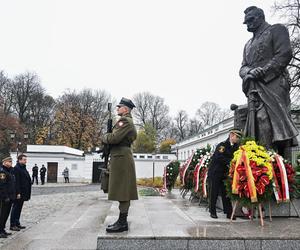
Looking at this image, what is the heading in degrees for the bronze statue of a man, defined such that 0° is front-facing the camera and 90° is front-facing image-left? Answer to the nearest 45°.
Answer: approximately 45°

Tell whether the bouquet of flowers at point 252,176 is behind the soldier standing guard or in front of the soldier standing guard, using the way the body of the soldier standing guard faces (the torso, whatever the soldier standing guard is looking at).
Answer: behind

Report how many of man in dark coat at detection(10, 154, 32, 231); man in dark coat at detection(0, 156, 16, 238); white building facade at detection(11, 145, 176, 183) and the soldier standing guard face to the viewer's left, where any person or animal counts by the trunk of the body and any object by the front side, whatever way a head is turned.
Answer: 1

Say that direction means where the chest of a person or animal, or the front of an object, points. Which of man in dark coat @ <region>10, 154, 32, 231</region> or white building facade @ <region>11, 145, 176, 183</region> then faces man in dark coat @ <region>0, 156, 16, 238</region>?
the white building facade

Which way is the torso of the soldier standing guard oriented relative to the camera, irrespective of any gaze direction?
to the viewer's left

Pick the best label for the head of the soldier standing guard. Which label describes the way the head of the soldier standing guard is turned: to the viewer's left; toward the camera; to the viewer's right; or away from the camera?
to the viewer's left

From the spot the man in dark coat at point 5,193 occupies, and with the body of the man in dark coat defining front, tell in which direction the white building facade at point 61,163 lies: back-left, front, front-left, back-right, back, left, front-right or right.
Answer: left

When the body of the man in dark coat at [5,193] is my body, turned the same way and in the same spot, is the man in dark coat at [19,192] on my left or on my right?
on my left

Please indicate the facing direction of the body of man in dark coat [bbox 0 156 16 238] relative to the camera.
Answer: to the viewer's right

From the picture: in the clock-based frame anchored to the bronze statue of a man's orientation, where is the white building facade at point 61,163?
The white building facade is roughly at 3 o'clock from the bronze statue of a man.

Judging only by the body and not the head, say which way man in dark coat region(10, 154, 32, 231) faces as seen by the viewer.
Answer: to the viewer's right

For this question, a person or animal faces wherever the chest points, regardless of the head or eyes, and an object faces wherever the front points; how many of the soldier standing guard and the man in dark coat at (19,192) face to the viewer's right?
1

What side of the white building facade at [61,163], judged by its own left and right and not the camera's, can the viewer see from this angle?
front
